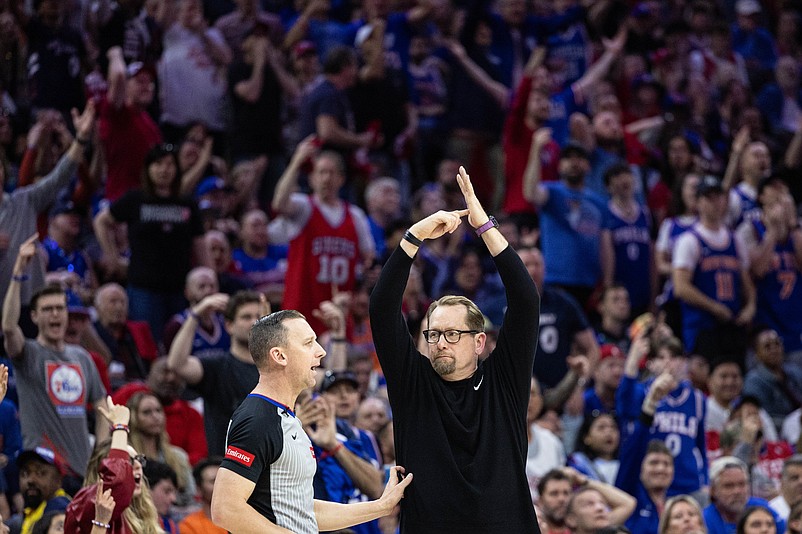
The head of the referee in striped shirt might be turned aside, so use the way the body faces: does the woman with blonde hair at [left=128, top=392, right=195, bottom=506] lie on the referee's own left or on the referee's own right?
on the referee's own left

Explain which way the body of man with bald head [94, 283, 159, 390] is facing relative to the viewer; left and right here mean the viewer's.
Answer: facing the viewer and to the right of the viewer

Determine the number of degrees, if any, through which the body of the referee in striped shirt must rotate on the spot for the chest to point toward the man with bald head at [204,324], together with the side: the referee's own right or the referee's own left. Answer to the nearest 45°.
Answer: approximately 90° to the referee's own left

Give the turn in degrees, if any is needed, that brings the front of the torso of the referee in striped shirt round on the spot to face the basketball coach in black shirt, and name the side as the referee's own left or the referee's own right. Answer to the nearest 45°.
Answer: approximately 45° to the referee's own left

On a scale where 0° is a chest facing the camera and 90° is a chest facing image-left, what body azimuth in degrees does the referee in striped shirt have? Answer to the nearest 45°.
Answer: approximately 270°

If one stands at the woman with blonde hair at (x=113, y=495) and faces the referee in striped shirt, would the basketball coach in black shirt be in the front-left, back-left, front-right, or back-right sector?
front-left

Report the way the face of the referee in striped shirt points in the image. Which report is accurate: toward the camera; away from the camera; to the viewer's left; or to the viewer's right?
to the viewer's right

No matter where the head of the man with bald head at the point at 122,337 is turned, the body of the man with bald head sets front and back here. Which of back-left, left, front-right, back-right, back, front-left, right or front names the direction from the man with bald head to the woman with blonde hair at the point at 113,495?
front-right

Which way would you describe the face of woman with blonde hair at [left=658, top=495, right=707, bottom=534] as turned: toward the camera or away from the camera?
toward the camera

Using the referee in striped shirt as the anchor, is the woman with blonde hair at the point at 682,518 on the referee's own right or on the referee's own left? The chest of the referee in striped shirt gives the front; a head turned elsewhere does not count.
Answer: on the referee's own left

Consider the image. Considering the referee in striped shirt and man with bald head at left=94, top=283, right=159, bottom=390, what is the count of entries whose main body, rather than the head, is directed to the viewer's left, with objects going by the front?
0

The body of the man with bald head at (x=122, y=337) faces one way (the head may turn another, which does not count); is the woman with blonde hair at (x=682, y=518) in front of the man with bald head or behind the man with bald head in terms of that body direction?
in front

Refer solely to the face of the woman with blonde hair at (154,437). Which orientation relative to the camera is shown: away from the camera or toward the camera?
toward the camera
